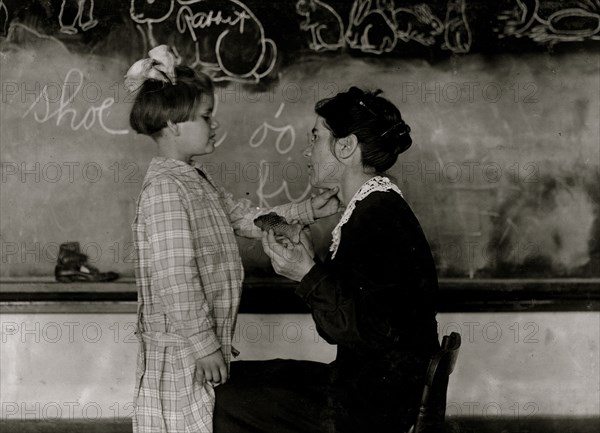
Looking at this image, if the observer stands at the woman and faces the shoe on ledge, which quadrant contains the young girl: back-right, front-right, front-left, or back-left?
front-left

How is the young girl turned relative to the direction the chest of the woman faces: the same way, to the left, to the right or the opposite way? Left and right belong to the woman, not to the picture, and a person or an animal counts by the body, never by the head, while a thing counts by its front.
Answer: the opposite way

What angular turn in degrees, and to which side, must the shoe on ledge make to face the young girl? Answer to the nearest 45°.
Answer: approximately 90° to its right

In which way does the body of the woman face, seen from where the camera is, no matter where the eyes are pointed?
to the viewer's left

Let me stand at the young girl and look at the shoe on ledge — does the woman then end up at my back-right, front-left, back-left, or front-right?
back-right

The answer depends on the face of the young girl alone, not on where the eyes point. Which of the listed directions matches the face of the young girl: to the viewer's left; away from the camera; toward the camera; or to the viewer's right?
to the viewer's right

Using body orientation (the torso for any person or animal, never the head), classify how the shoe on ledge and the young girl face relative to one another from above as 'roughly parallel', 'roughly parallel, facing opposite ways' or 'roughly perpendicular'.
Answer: roughly parallel

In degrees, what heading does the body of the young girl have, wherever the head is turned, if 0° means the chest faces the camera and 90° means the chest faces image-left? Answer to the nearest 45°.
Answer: approximately 270°

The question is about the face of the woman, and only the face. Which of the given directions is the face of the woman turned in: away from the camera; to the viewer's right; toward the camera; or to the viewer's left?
to the viewer's left

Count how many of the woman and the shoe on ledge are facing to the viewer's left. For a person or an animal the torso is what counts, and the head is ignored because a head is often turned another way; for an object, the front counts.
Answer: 1
